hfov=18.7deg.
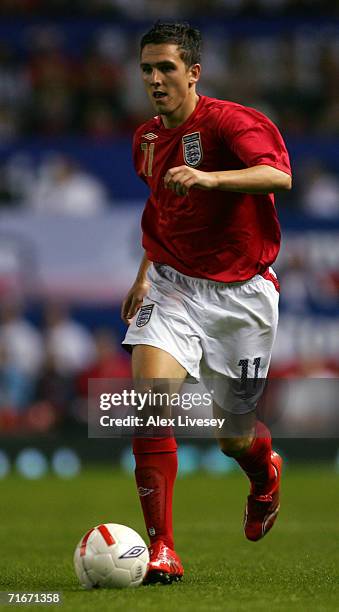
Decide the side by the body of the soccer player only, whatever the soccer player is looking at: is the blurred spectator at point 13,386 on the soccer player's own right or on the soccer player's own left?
on the soccer player's own right

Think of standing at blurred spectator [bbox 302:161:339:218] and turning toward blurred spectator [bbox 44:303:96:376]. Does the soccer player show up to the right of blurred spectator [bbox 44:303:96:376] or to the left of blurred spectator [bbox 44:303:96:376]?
left

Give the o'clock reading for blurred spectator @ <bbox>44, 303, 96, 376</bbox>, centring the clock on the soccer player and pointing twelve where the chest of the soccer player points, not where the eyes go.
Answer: The blurred spectator is roughly at 4 o'clock from the soccer player.

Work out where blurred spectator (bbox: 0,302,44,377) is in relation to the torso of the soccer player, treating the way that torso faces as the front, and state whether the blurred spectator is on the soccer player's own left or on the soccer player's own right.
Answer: on the soccer player's own right

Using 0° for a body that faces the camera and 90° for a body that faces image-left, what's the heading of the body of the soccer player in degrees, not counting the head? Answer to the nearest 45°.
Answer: approximately 45°
